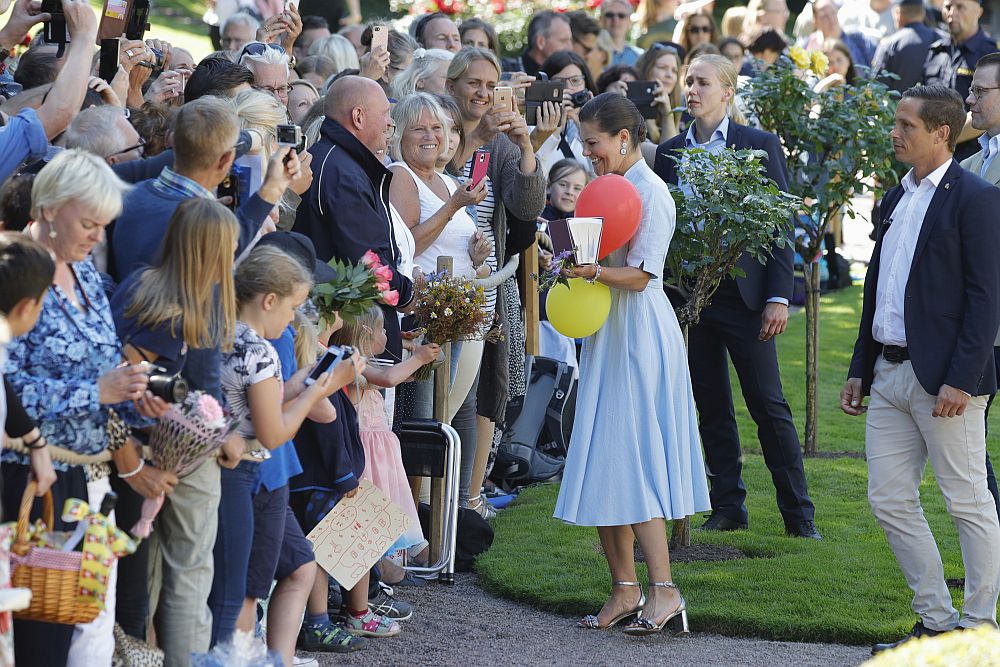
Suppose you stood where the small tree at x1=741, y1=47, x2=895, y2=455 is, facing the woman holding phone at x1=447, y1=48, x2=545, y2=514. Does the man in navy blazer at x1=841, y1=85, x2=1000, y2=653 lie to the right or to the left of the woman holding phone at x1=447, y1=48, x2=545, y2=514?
left

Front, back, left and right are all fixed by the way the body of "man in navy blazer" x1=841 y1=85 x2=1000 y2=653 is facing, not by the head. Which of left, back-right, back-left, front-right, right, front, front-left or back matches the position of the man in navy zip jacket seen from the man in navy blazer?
front-right

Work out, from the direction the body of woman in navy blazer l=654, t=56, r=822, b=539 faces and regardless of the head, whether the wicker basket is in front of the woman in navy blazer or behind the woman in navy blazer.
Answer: in front

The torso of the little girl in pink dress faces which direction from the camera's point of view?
to the viewer's right

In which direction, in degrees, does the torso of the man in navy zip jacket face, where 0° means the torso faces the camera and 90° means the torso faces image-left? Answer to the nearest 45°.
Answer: approximately 270°

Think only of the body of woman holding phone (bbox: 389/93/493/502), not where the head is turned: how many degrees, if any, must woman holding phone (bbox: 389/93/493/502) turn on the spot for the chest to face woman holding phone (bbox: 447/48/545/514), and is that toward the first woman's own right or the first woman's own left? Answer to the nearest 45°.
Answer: approximately 90° to the first woman's own left

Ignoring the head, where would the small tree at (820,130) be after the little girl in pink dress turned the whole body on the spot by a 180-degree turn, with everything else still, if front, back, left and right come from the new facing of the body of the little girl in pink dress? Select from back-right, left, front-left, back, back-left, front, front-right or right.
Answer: back-right

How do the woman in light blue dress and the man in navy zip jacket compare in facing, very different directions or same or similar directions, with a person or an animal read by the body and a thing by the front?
very different directions

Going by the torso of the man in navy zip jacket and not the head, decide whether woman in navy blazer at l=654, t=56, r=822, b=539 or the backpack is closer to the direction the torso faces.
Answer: the woman in navy blazer

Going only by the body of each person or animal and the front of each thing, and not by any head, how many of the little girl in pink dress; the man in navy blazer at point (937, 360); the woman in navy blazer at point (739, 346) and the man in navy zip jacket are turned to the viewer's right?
2

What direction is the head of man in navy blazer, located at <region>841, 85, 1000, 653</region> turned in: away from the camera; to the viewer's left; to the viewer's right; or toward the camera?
to the viewer's left

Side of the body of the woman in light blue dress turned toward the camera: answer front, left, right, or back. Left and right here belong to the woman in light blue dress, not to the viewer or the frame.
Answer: left

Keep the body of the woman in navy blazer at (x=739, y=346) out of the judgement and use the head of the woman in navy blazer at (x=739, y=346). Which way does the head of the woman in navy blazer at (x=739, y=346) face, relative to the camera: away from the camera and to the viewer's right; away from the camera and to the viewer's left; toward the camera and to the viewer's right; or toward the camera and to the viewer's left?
toward the camera and to the viewer's left

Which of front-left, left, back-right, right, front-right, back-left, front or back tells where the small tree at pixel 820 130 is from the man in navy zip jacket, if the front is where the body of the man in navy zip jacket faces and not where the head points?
front-left

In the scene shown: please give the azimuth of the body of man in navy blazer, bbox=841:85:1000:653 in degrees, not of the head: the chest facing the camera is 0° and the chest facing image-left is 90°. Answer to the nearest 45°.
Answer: approximately 45°

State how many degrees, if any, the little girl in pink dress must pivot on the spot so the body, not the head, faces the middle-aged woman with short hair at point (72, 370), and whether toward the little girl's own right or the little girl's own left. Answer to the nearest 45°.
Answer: approximately 135° to the little girl's own right

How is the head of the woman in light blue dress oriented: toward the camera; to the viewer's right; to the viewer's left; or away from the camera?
to the viewer's left

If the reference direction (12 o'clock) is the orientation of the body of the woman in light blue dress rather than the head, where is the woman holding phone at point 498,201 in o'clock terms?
The woman holding phone is roughly at 2 o'clock from the woman in light blue dress.

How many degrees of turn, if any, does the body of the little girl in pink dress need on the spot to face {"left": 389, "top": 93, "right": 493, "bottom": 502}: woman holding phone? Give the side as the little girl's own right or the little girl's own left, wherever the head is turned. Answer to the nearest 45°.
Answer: approximately 90° to the little girl's own left
